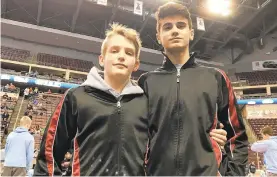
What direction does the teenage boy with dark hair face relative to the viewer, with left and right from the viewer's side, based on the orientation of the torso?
facing the viewer

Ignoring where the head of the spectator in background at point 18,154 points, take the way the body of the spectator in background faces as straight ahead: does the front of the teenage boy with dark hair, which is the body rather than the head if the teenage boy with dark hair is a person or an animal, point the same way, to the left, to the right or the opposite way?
the opposite way

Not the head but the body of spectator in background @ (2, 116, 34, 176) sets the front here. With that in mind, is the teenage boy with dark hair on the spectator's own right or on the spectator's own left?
on the spectator's own right

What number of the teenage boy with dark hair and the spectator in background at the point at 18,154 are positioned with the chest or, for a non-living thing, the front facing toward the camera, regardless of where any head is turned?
1

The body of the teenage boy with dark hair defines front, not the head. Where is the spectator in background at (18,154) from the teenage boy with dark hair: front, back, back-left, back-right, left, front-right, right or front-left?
back-right

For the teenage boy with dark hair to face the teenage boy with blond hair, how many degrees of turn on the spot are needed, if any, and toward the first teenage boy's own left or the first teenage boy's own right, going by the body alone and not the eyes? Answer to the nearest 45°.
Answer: approximately 90° to the first teenage boy's own right

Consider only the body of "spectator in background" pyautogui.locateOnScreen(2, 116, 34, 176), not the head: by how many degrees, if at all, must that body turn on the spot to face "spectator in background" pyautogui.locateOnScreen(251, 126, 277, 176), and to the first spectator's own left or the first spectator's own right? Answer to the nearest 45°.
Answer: approximately 90° to the first spectator's own right

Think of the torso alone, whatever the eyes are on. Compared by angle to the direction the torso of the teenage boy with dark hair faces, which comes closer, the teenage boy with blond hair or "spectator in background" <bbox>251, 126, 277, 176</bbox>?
the teenage boy with blond hair

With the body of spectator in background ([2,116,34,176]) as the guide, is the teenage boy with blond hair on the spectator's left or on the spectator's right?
on the spectator's right

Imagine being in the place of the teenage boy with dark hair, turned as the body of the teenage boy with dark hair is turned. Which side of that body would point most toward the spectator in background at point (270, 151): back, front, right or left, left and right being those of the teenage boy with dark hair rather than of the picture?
back

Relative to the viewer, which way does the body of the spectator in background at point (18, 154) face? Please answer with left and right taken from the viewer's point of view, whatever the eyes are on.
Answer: facing away from the viewer and to the right of the viewer

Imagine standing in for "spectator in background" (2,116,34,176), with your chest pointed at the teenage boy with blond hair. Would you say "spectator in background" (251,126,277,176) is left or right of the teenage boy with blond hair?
left

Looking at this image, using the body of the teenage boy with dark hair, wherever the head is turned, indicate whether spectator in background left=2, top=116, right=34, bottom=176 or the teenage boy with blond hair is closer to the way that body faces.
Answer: the teenage boy with blond hair

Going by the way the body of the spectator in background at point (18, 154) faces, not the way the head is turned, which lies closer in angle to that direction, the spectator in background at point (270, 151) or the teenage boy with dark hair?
the spectator in background
